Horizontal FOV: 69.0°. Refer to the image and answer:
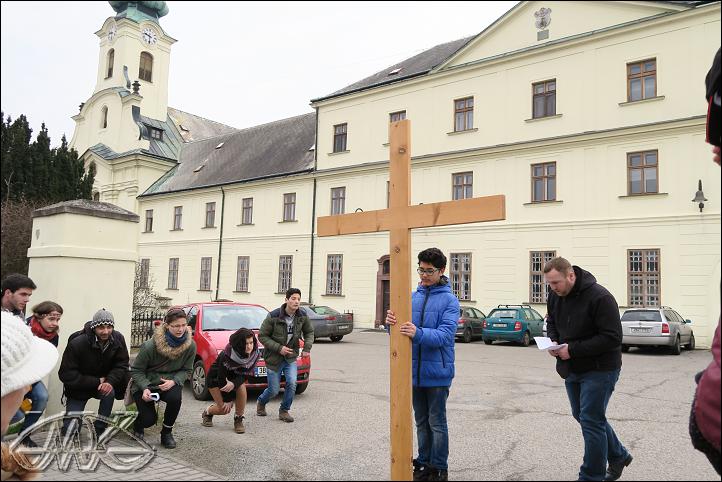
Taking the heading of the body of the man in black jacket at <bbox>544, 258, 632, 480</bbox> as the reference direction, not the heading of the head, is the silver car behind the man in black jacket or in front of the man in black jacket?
behind

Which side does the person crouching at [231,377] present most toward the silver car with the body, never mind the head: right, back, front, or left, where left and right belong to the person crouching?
left

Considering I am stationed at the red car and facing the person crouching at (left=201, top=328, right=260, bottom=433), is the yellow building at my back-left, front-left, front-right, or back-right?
back-left

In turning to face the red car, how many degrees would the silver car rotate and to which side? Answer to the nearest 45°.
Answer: approximately 180°

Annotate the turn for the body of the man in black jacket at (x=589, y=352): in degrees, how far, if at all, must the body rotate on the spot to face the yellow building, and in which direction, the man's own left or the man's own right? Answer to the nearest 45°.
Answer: approximately 135° to the man's own right

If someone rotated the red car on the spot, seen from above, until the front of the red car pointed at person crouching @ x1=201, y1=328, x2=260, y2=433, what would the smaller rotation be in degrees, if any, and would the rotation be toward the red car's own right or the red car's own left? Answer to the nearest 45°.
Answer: approximately 45° to the red car's own right

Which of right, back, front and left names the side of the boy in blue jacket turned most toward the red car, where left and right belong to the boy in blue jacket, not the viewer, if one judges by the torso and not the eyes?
right
